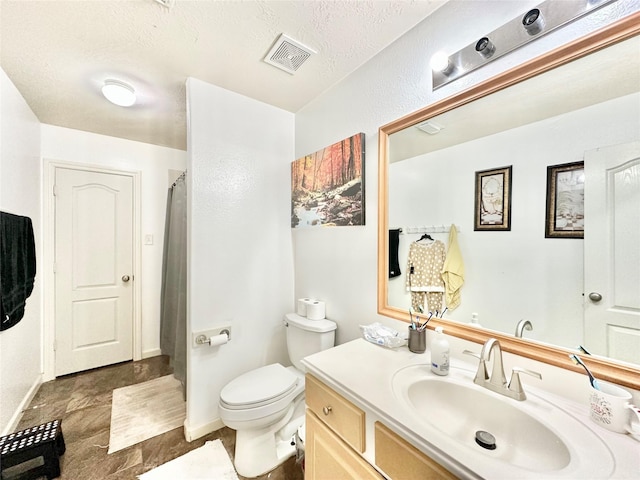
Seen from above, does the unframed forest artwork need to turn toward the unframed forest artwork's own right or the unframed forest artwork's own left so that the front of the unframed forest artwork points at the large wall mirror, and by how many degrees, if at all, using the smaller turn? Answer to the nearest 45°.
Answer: approximately 90° to the unframed forest artwork's own left

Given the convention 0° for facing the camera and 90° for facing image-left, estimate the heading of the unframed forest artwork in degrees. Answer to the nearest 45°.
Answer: approximately 45°

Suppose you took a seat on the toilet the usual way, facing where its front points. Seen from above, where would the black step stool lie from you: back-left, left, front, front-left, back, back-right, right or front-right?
front-right

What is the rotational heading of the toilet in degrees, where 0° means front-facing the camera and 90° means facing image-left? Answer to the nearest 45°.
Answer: approximately 45°

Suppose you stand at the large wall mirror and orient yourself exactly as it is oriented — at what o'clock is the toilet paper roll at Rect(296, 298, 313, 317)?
The toilet paper roll is roughly at 2 o'clock from the large wall mirror.

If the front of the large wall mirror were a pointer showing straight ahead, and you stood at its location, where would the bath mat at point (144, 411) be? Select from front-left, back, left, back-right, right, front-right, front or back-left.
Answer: front-right

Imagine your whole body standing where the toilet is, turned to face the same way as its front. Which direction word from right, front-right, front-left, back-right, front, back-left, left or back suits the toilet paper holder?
right

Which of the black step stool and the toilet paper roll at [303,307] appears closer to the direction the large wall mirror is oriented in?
the black step stool

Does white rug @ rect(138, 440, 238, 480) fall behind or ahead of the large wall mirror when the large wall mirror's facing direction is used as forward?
ahead

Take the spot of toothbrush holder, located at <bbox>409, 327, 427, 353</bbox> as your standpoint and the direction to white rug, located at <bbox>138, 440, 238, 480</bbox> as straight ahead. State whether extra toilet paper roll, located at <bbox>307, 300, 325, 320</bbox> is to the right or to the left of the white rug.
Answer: right

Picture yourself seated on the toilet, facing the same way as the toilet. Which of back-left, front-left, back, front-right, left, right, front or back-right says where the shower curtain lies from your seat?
right

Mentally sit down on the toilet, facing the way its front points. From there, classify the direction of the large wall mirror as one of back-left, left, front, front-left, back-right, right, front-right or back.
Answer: left

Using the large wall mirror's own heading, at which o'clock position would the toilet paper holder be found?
The toilet paper holder is roughly at 1 o'clock from the large wall mirror.
